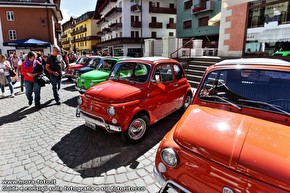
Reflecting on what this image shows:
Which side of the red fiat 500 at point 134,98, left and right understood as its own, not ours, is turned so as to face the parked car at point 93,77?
right

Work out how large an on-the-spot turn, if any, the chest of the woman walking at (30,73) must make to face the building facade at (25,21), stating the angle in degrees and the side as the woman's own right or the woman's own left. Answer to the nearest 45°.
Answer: approximately 135° to the woman's own left

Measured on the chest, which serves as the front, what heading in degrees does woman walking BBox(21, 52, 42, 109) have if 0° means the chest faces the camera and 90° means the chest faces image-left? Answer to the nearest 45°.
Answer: approximately 315°

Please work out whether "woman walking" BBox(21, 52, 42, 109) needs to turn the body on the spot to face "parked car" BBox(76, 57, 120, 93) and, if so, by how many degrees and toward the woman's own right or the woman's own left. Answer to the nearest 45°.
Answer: approximately 45° to the woman's own left

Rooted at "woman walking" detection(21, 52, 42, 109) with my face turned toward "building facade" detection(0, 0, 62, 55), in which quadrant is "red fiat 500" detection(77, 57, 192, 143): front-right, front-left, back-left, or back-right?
back-right

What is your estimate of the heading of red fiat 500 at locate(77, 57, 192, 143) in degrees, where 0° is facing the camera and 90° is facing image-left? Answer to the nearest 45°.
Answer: approximately 45°

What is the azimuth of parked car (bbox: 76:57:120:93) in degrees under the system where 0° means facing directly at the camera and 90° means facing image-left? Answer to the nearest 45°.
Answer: approximately 45°

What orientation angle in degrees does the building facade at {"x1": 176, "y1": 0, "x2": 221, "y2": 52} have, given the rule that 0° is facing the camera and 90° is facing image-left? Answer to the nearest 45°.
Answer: approximately 45°
